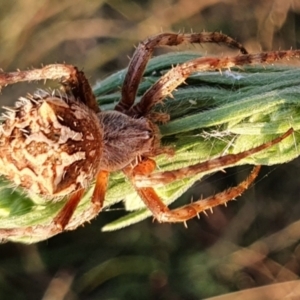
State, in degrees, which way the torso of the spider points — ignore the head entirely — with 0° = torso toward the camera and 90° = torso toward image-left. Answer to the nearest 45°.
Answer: approximately 270°
